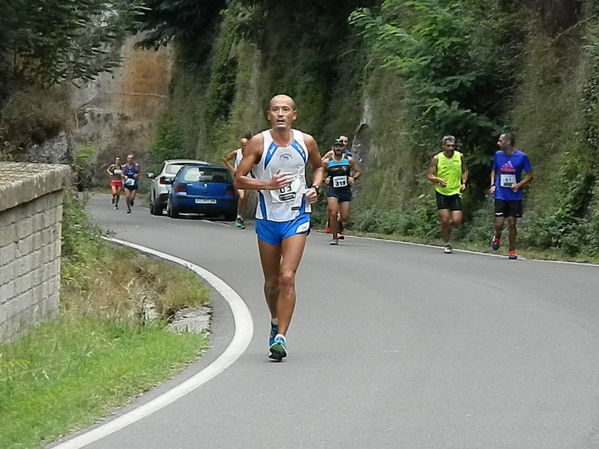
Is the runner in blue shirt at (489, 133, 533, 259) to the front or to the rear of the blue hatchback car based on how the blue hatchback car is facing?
to the rear

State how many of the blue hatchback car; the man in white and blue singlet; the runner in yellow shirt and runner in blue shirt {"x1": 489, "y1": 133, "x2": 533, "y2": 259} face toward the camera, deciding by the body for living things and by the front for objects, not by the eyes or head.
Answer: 3

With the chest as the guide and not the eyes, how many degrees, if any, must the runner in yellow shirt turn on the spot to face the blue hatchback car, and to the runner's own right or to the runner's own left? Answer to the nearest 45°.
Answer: approximately 135° to the runner's own right

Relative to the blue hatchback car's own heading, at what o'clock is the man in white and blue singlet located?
The man in white and blue singlet is roughly at 6 o'clock from the blue hatchback car.

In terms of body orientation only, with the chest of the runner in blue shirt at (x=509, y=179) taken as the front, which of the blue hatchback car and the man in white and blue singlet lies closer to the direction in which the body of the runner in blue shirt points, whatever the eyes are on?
the man in white and blue singlet

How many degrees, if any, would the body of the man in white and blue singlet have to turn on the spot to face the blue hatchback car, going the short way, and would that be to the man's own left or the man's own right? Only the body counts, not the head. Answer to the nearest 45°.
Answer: approximately 180°

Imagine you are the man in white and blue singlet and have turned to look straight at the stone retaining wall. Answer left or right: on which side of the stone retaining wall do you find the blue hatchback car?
right

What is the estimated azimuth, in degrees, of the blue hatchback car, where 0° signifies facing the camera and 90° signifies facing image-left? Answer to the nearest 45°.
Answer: approximately 180°
